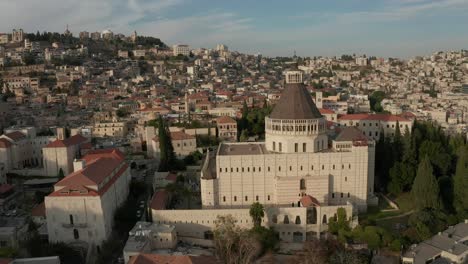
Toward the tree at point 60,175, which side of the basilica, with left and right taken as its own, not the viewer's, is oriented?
right

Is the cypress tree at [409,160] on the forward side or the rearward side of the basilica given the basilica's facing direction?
on the rearward side

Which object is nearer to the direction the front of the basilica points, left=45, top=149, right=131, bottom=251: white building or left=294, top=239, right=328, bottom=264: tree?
the white building

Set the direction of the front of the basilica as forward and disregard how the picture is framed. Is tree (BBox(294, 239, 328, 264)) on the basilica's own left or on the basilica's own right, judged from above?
on the basilica's own left

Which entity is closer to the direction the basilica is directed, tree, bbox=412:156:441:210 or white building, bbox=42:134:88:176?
the white building

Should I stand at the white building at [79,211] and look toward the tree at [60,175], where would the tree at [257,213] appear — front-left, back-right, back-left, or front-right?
back-right

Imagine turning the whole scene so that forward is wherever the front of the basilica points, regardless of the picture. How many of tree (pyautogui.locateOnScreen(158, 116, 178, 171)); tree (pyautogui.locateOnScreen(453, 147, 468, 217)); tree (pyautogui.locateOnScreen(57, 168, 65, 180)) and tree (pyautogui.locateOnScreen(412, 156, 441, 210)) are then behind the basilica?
2

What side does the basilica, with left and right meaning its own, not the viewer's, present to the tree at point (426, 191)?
back

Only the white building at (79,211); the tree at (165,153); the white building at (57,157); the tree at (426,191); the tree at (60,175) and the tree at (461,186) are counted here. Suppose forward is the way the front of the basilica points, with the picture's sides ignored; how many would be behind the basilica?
2

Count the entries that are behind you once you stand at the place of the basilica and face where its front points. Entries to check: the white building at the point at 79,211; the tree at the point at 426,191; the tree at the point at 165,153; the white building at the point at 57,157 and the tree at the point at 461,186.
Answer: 2

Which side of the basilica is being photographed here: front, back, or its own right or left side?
left

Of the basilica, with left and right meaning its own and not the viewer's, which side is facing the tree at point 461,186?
left
